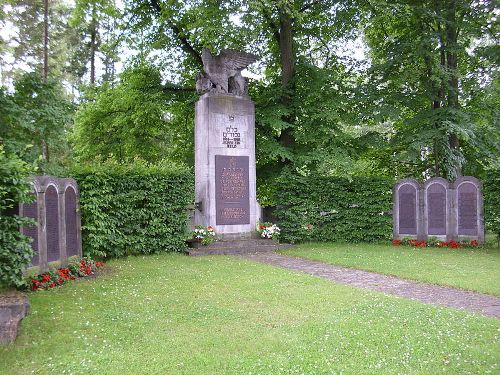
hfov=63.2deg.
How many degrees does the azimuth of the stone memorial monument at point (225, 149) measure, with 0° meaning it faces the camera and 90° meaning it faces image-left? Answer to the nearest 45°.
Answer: approximately 0°

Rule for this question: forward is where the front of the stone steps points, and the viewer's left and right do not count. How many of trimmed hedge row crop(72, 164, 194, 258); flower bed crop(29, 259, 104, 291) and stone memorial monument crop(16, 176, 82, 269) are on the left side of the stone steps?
0

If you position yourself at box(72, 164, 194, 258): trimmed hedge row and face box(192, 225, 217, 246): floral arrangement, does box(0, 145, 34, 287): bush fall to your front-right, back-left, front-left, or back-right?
back-right

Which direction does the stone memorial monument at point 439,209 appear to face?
toward the camera

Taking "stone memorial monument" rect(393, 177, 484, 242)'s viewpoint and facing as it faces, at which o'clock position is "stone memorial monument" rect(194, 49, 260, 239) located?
"stone memorial monument" rect(194, 49, 260, 239) is roughly at 2 o'clock from "stone memorial monument" rect(393, 177, 484, 242).

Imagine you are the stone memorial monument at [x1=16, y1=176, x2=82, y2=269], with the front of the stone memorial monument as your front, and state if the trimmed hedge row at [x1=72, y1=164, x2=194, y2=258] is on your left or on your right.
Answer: on your left

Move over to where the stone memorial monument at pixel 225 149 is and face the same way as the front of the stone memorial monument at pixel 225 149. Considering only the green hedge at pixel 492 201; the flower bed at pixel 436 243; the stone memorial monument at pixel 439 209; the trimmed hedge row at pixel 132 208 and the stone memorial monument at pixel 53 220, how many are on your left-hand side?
3

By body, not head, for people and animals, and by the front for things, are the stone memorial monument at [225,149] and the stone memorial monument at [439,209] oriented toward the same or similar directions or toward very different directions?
same or similar directions

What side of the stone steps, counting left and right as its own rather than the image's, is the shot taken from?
front

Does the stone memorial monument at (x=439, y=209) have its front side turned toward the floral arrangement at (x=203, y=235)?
no

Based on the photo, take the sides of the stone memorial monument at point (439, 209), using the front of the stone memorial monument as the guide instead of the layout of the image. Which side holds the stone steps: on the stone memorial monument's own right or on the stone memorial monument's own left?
on the stone memorial monument's own right

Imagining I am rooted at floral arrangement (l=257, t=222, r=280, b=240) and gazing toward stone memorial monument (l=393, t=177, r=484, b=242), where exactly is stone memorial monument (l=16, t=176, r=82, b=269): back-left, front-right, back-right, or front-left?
back-right

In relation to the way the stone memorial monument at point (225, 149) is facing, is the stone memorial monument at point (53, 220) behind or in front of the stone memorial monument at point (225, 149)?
in front

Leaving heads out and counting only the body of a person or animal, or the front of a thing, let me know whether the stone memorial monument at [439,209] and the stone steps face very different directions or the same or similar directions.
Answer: same or similar directions

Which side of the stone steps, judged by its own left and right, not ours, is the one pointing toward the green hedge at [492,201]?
left

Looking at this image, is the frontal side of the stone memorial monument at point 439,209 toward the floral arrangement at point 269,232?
no

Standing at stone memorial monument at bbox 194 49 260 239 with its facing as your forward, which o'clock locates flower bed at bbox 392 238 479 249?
The flower bed is roughly at 9 o'clock from the stone memorial monument.

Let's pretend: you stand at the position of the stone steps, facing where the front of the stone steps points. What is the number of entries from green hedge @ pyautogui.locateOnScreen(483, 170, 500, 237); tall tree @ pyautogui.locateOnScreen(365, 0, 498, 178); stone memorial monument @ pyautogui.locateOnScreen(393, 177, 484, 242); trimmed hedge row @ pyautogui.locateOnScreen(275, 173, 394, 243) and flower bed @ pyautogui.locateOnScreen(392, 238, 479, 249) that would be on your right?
0

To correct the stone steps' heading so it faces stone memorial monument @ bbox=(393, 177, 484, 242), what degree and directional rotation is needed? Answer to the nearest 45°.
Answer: approximately 90° to its left
